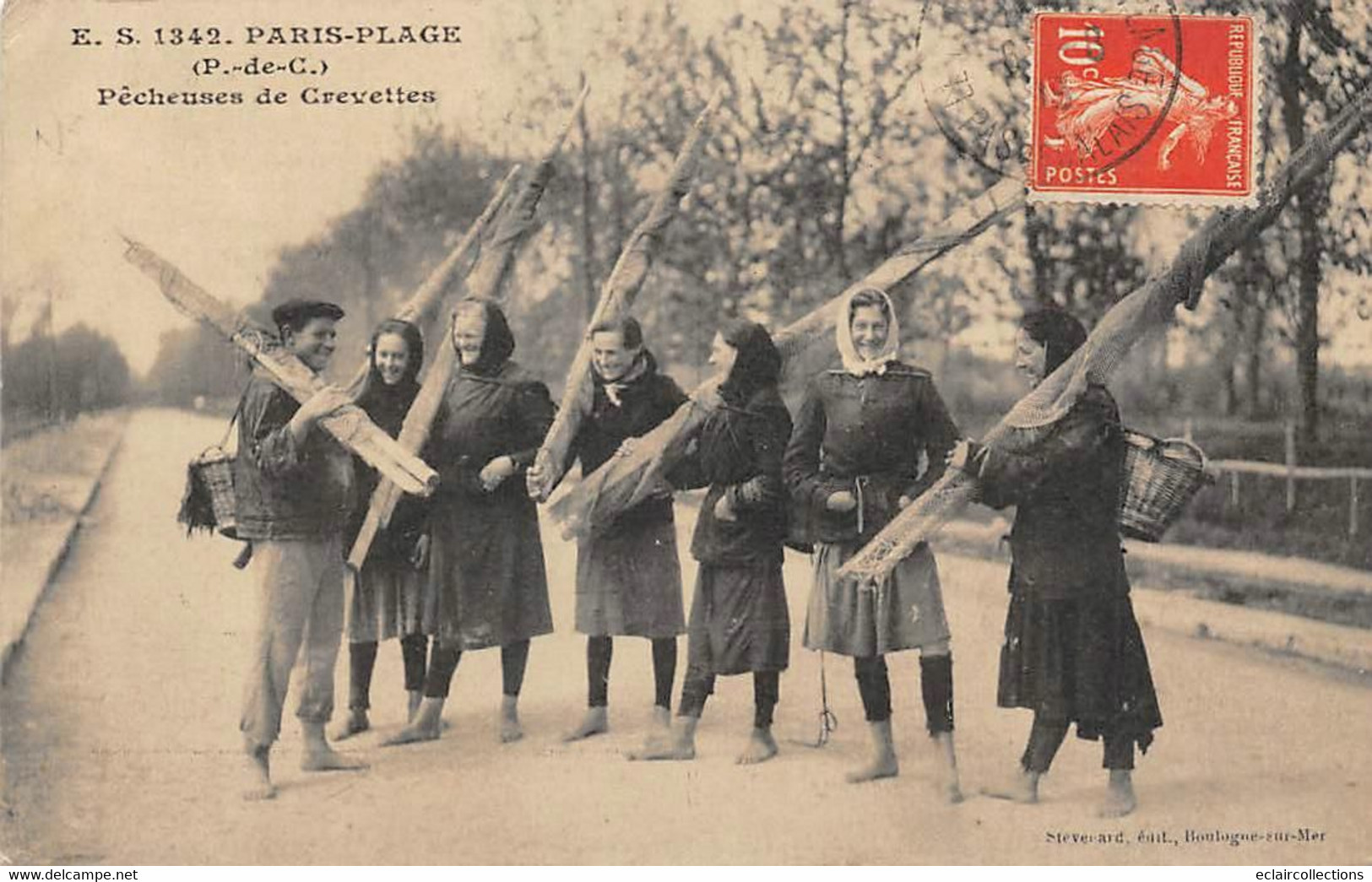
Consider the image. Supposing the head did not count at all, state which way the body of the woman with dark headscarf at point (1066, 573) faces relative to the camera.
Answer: to the viewer's left

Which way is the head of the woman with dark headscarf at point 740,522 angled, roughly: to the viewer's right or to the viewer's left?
to the viewer's left

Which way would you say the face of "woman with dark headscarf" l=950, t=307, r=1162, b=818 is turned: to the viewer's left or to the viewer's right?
to the viewer's left

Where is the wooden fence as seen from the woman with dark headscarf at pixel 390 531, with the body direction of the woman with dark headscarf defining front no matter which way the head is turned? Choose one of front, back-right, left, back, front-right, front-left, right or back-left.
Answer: left

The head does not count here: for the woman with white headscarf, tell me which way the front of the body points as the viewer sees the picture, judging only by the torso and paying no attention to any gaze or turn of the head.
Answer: toward the camera

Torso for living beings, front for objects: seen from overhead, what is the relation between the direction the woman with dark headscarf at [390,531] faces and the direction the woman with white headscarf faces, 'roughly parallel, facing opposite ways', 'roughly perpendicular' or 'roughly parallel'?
roughly parallel

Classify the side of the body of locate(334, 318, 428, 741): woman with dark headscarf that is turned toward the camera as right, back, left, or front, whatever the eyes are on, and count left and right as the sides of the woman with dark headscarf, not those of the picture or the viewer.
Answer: front

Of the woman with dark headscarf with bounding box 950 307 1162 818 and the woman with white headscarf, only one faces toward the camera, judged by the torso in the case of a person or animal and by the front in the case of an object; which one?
the woman with white headscarf

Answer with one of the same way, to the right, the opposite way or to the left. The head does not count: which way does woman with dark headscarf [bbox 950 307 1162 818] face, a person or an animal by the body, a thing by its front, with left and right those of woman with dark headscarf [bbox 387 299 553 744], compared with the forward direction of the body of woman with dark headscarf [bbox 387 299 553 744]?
to the right

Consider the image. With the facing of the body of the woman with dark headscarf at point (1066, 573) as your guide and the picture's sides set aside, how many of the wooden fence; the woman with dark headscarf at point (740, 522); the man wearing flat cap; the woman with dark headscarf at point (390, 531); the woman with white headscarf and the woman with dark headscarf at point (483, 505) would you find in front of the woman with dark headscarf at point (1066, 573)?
5

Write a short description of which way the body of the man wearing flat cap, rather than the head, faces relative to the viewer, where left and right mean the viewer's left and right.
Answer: facing the viewer and to the right of the viewer

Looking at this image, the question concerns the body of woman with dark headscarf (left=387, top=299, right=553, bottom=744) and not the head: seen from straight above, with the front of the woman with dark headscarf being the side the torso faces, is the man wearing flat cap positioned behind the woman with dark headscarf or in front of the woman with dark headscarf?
in front

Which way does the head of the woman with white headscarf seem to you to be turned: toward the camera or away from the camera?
toward the camera
